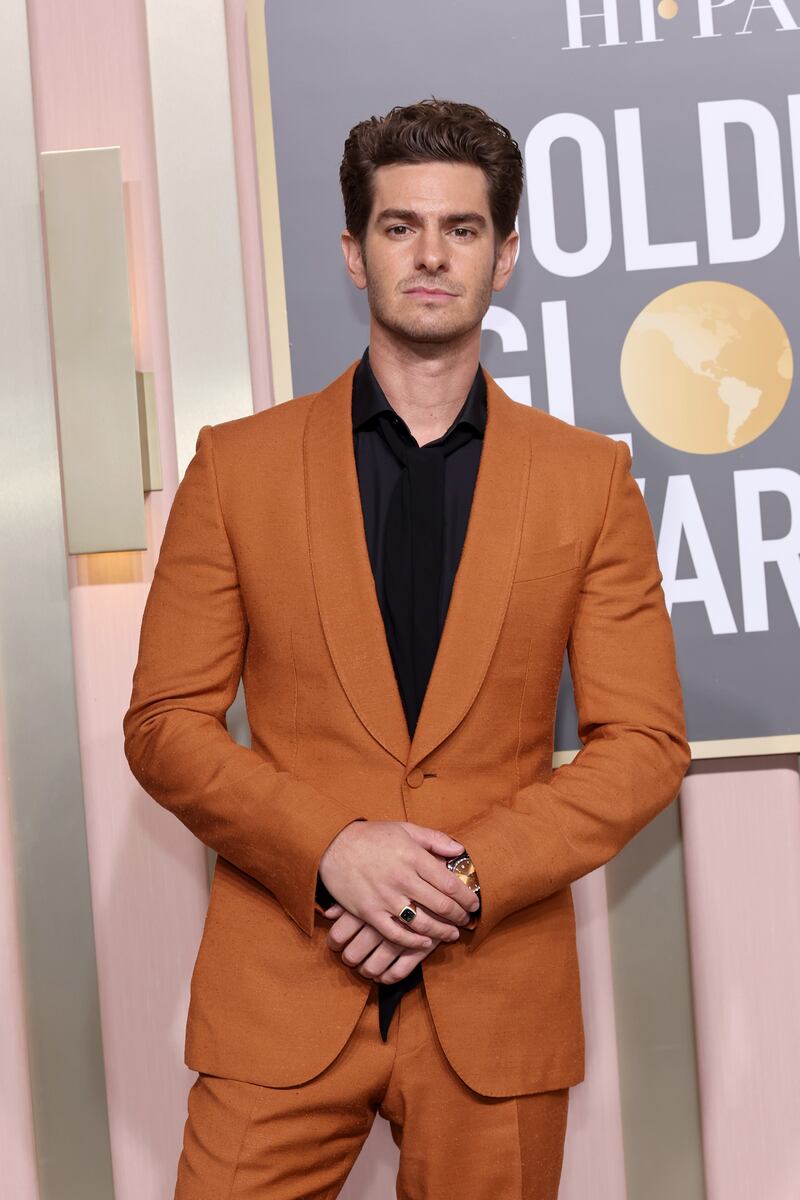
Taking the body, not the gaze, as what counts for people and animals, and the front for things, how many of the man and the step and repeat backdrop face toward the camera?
2

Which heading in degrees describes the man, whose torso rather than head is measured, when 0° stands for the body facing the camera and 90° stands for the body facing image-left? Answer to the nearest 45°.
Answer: approximately 0°
